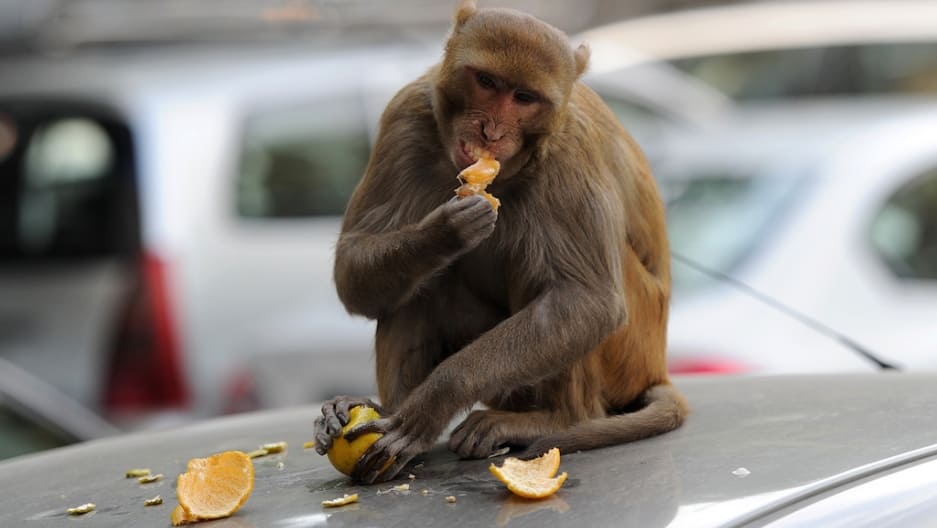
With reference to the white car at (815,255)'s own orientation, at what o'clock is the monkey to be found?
The monkey is roughly at 5 o'clock from the white car.

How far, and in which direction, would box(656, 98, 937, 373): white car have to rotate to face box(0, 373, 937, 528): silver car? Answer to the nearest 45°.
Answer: approximately 135° to its right

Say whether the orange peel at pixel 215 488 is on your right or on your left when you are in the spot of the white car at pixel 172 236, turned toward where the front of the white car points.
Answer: on your right

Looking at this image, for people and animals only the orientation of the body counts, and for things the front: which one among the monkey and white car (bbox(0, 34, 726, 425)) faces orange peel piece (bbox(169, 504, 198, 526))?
the monkey

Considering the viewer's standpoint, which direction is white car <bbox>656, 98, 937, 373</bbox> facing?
facing away from the viewer and to the right of the viewer

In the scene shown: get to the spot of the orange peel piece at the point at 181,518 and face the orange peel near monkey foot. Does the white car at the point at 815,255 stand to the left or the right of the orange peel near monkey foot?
left

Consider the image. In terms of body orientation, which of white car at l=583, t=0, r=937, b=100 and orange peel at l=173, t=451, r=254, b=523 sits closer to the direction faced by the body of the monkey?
the orange peel

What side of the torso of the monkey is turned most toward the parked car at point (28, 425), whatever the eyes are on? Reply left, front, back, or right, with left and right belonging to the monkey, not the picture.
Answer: right

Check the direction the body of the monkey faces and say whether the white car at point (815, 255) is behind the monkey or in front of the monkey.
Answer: behind

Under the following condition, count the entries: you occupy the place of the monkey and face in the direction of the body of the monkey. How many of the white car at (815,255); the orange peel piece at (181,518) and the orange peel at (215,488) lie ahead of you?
2

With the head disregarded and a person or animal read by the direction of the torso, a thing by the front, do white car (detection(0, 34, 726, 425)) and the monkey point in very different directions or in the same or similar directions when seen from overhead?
very different directions

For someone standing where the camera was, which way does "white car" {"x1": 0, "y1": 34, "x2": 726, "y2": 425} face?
facing away from the viewer and to the right of the viewer

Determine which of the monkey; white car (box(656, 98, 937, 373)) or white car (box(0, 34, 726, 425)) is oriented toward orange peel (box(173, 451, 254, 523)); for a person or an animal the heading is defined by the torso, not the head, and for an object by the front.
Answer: the monkey

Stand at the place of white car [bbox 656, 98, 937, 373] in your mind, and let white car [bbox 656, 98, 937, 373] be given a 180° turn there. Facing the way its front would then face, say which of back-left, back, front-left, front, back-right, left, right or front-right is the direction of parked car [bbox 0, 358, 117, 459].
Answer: front
